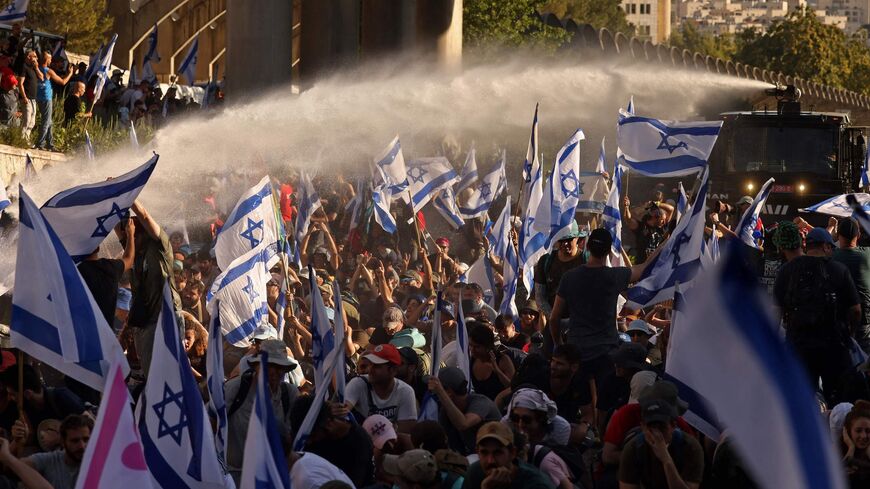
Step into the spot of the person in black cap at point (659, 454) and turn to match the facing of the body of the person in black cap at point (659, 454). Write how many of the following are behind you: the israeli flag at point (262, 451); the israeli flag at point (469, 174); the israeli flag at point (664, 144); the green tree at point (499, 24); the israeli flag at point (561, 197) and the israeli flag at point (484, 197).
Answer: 5

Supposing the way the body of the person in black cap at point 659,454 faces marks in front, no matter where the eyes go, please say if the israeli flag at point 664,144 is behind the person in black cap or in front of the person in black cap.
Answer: behind

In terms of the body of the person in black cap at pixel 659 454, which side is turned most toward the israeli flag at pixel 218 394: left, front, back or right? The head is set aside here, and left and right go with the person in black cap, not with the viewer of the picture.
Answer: right

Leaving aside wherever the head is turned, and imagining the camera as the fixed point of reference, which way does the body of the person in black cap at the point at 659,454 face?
toward the camera
